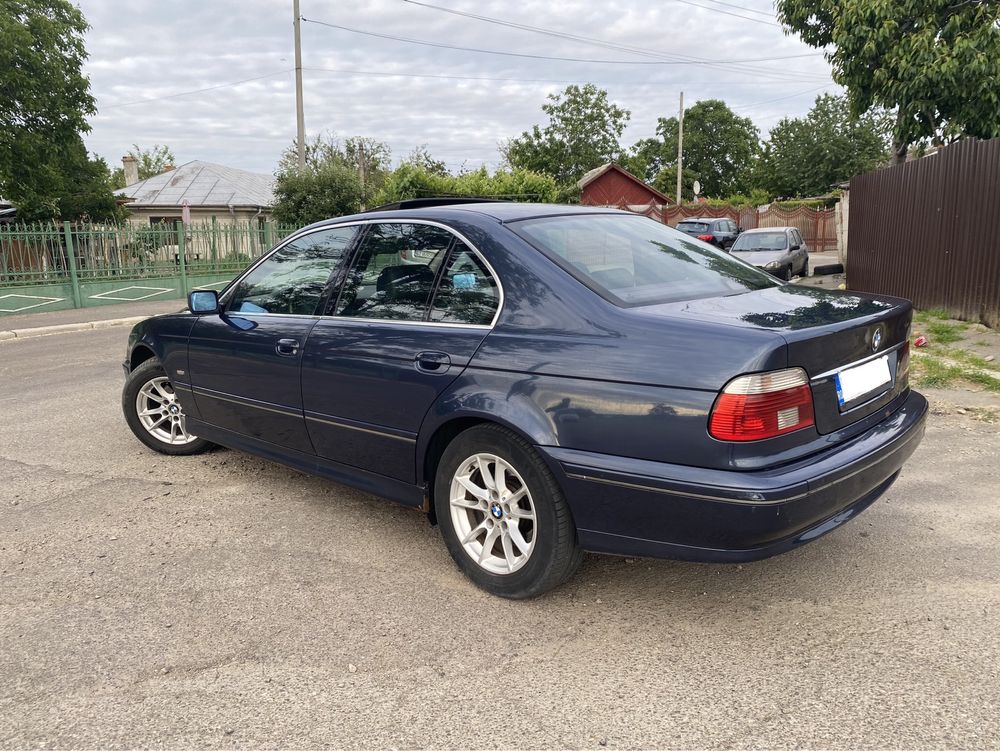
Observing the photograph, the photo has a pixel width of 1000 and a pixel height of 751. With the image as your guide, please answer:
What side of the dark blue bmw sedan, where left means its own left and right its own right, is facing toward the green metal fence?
front

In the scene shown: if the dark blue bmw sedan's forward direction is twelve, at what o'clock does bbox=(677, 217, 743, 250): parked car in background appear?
The parked car in background is roughly at 2 o'clock from the dark blue bmw sedan.

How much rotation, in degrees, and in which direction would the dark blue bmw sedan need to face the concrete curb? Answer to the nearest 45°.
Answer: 0° — it already faces it

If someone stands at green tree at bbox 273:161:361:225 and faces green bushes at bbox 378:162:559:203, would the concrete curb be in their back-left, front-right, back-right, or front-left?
back-right

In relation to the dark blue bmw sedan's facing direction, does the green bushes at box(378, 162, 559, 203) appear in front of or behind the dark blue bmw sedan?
in front

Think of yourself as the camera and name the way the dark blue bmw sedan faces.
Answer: facing away from the viewer and to the left of the viewer

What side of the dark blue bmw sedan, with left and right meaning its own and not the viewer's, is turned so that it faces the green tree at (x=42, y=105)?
front

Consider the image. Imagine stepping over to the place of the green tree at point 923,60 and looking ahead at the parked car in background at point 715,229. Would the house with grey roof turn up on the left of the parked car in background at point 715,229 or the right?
left

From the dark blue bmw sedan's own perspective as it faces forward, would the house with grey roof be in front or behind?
in front

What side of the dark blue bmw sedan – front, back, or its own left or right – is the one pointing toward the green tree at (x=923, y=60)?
right

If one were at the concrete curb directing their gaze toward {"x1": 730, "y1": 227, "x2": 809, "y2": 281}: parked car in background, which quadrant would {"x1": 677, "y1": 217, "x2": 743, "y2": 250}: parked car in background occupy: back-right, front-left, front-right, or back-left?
front-left

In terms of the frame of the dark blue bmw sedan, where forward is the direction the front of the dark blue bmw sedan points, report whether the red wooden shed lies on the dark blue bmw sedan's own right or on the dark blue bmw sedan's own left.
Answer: on the dark blue bmw sedan's own right

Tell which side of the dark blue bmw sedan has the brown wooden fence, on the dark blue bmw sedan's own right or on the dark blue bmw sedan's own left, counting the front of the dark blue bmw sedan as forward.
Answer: on the dark blue bmw sedan's own right

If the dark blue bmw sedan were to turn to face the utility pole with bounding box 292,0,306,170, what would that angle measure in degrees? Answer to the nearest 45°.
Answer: approximately 45° to its right
